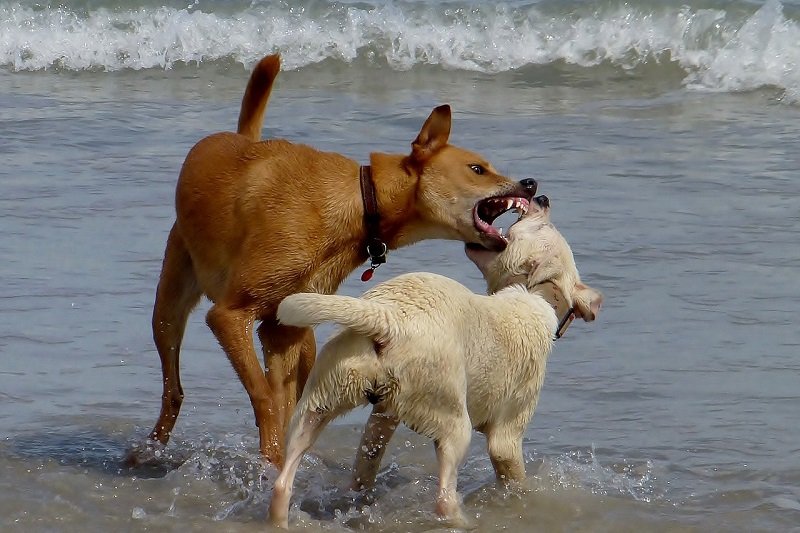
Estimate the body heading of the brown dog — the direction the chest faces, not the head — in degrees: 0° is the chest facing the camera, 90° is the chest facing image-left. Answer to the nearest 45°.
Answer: approximately 270°

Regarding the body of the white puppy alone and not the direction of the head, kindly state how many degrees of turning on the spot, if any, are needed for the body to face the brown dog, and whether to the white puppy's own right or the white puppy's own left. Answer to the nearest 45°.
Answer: approximately 90° to the white puppy's own left

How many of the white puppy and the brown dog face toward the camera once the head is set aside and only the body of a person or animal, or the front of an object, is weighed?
0

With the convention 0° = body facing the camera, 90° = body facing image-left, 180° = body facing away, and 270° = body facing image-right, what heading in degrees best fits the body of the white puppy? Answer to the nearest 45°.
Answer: approximately 225°

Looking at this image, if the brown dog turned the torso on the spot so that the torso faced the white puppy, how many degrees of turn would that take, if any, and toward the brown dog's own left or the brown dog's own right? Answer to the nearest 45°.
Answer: approximately 45° to the brown dog's own right
